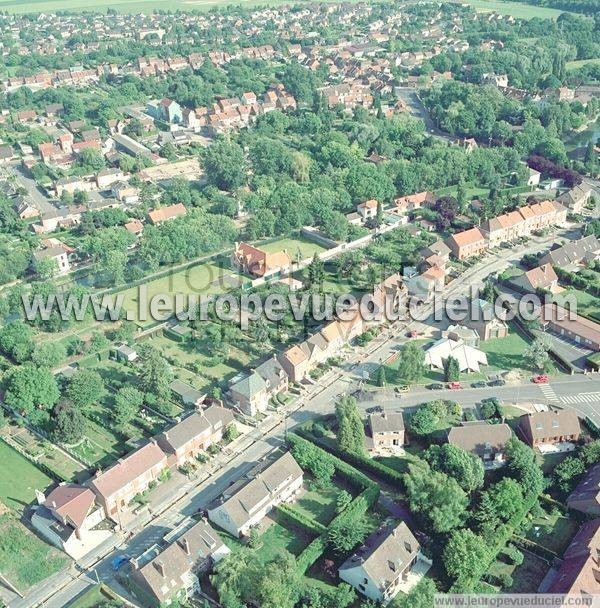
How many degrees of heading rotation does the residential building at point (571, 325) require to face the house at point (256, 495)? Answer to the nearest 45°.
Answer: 0° — it already faces it

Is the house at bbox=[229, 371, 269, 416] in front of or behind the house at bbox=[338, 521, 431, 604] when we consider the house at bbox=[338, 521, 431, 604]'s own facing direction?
behind

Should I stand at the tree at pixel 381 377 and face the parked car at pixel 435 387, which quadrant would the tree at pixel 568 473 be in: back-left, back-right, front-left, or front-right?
front-right

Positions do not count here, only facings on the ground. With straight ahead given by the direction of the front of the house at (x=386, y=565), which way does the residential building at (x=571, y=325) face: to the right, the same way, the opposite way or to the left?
to the right

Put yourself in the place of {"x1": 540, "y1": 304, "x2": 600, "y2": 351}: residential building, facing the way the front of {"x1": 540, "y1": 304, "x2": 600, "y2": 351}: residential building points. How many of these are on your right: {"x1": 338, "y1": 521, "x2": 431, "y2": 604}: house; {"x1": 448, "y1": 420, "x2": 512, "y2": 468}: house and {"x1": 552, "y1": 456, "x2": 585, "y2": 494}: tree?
0

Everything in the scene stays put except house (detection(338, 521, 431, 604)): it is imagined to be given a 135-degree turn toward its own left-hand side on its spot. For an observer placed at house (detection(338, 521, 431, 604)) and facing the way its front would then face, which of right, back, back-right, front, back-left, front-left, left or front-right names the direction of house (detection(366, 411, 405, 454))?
front

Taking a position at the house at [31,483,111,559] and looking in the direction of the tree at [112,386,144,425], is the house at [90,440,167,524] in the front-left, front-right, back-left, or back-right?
front-right

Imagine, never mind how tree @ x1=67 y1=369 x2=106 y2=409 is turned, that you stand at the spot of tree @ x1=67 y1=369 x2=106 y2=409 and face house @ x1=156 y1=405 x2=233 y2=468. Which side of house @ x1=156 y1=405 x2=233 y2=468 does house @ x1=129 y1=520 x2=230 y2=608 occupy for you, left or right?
right
